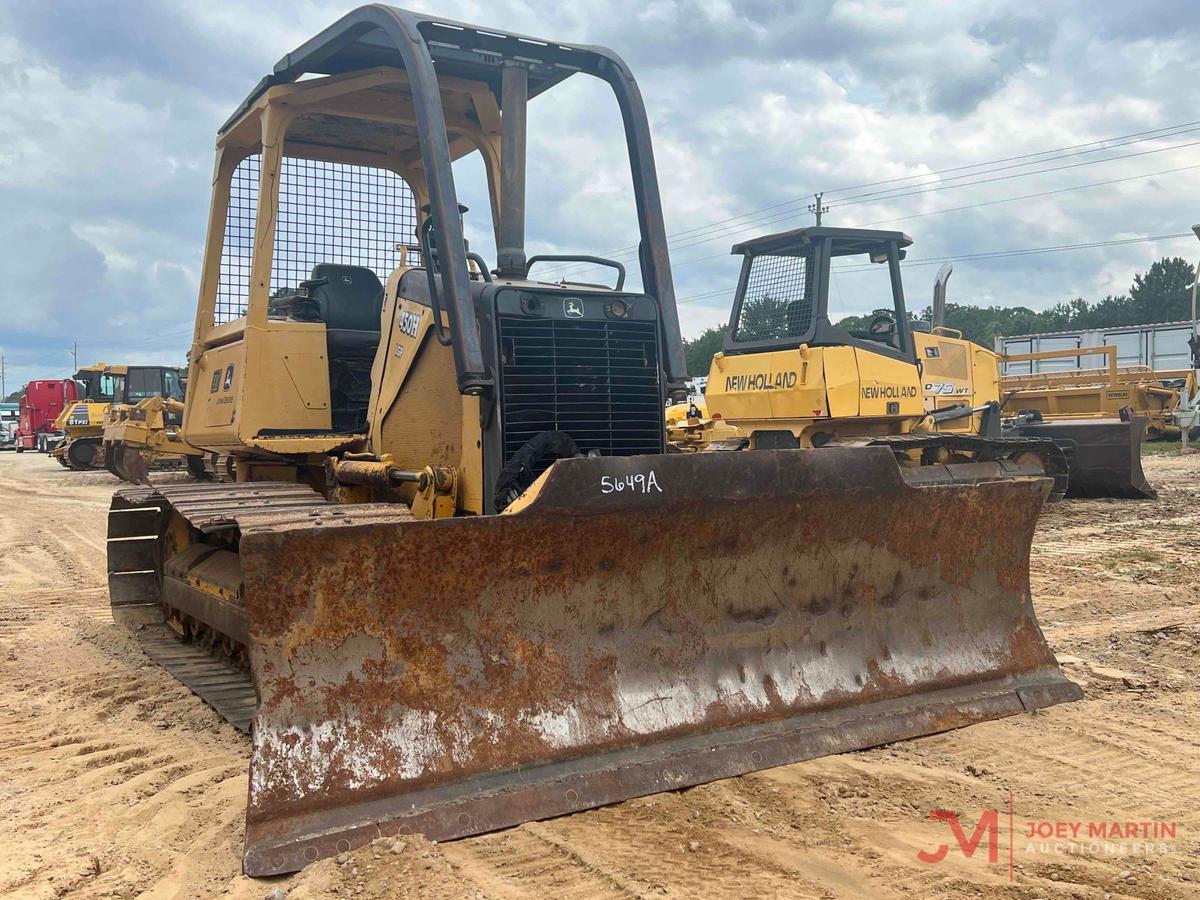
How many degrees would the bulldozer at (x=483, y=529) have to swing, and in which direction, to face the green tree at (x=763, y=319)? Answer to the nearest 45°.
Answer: approximately 135° to its left

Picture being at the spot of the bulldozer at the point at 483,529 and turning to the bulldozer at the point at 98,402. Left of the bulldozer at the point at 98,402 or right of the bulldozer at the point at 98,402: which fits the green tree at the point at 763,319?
right

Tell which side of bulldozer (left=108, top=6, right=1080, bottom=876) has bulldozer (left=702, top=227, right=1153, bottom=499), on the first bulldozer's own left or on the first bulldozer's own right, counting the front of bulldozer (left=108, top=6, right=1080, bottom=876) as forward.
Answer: on the first bulldozer's own left

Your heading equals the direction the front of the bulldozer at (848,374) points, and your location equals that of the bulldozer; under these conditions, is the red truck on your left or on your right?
on your left

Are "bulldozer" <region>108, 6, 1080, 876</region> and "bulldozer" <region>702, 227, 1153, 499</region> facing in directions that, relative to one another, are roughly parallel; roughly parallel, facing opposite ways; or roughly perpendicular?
roughly perpendicular

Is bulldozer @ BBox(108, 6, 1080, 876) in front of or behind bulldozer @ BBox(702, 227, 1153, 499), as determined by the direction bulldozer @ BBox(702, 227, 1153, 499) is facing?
behind

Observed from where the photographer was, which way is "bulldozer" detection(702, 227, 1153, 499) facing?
facing away from the viewer and to the right of the viewer

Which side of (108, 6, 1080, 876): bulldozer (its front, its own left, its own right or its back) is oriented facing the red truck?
back

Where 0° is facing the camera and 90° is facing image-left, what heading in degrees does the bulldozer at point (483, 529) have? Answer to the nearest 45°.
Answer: approximately 315°

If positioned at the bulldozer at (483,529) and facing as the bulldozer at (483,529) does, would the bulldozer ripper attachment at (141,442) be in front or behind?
behind

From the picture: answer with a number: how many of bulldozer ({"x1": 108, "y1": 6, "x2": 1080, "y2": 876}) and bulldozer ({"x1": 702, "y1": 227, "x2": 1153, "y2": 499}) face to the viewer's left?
0

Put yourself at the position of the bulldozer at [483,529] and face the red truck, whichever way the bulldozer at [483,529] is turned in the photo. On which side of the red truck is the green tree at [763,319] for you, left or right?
right
